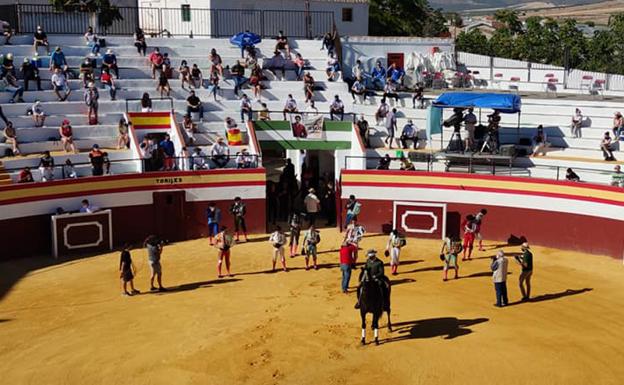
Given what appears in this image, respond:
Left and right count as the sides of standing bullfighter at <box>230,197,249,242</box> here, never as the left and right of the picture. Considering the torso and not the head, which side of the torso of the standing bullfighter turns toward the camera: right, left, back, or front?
front

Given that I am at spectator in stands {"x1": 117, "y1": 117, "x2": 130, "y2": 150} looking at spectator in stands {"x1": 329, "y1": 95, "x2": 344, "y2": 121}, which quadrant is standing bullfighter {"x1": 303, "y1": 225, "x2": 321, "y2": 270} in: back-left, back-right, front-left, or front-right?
front-right

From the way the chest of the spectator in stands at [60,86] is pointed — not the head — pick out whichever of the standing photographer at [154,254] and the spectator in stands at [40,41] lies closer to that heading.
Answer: the standing photographer

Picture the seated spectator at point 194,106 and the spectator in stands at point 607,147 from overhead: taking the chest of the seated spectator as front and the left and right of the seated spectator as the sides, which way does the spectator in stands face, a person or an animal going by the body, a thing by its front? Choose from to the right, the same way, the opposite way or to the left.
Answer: to the right

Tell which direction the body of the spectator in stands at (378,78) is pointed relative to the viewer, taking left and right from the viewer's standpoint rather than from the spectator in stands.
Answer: facing the viewer

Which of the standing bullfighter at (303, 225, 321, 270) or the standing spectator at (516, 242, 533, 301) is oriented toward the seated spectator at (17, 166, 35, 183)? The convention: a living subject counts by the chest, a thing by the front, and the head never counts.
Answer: the standing spectator at (516, 242, 533, 301)

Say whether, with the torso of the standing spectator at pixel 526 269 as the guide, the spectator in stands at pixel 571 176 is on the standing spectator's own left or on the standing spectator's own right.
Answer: on the standing spectator's own right

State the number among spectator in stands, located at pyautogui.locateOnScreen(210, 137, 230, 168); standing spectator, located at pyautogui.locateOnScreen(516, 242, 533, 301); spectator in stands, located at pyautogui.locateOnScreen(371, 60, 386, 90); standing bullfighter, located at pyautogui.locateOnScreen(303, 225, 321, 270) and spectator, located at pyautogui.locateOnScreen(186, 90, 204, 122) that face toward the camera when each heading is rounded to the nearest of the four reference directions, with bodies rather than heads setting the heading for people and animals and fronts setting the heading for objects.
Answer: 4

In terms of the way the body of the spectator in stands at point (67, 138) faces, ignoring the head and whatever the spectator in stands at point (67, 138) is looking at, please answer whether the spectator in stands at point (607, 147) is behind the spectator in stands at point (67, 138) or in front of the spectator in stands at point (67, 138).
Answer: in front

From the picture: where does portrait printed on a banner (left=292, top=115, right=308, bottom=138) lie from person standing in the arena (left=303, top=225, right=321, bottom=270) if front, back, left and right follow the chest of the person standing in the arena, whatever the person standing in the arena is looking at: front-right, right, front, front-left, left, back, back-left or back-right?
back

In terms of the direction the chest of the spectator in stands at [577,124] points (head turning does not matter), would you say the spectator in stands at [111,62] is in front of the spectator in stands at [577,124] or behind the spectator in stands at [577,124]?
in front

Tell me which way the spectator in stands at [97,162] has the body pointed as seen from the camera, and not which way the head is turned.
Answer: toward the camera

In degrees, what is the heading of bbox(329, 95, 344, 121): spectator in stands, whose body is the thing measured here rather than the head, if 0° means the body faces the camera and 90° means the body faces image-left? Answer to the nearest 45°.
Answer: approximately 0°

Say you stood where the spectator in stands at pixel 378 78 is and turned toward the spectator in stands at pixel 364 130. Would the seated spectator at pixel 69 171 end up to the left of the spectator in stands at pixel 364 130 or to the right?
right

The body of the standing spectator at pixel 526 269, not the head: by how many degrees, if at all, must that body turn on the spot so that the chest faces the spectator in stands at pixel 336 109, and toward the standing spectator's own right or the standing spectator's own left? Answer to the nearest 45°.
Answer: approximately 45° to the standing spectator's own right
